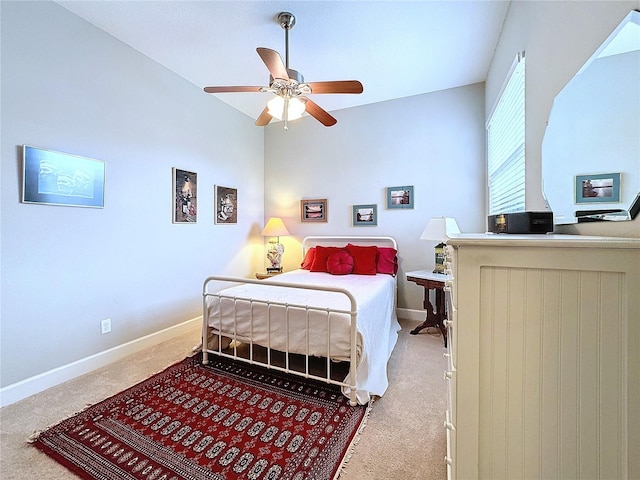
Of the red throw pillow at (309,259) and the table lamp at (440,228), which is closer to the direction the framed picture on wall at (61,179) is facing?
the table lamp

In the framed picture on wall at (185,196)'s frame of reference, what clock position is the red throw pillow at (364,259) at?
The red throw pillow is roughly at 11 o'clock from the framed picture on wall.

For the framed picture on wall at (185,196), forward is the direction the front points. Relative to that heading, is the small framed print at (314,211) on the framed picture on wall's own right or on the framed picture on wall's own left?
on the framed picture on wall's own left

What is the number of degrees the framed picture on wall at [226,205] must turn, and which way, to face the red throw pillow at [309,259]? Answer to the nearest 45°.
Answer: approximately 45° to its left

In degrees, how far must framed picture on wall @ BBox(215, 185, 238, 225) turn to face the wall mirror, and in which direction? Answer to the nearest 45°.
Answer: approximately 45° to its right

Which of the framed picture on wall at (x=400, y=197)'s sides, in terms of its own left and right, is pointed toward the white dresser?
front

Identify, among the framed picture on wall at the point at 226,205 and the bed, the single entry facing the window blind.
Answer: the framed picture on wall

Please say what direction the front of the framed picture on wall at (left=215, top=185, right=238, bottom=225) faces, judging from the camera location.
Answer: facing the viewer and to the right of the viewer

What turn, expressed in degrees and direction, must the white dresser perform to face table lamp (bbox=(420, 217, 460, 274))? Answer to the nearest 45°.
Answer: approximately 90° to its right

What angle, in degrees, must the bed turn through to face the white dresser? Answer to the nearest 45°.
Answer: approximately 90° to its left

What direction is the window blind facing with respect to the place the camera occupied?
facing to the left of the viewer

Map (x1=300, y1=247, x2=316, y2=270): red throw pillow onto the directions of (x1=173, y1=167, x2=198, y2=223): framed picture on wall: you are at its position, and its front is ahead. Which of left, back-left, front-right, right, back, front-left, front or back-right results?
front-left

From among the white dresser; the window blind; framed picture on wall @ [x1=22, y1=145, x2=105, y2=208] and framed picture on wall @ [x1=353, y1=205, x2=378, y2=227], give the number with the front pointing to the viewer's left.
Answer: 2

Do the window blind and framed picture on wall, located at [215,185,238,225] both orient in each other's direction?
yes

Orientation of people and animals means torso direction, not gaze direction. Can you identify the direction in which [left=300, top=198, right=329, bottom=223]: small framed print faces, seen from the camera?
facing the viewer

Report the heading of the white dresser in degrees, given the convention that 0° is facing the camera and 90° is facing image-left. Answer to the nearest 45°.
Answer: approximately 90°

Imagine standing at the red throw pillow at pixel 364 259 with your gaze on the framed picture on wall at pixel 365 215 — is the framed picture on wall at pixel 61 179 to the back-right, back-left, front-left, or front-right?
back-left

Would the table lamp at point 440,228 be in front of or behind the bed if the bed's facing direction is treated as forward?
behind

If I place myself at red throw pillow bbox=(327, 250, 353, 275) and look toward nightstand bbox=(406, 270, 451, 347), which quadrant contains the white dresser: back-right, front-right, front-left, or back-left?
front-right

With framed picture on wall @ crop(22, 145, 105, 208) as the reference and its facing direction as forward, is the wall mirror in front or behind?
in front

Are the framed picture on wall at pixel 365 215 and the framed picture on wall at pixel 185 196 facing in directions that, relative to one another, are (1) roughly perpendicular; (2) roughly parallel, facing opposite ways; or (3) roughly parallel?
roughly perpendicular

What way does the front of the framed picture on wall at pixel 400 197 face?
toward the camera
